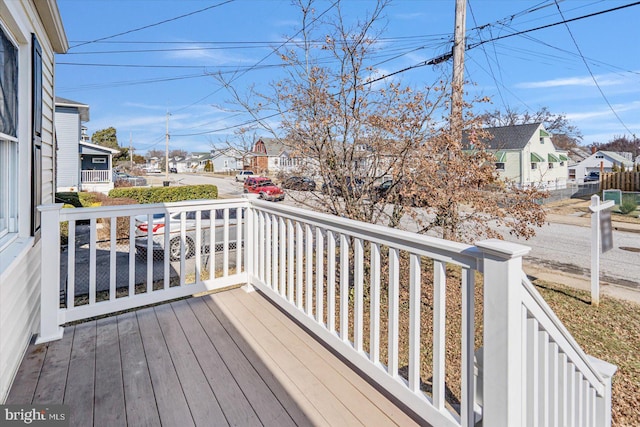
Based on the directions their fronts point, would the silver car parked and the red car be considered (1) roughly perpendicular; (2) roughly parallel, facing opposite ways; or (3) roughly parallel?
roughly perpendicular

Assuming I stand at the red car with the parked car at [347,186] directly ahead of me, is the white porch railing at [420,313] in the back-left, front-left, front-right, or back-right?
back-right

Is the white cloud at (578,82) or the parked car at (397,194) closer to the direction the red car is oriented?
the parked car
